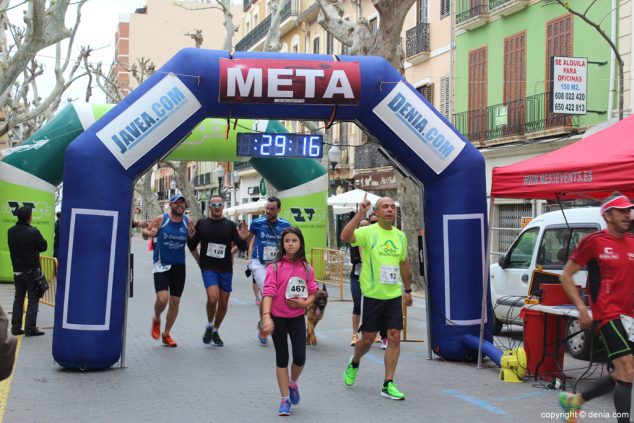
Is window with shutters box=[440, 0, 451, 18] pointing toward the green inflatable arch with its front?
yes

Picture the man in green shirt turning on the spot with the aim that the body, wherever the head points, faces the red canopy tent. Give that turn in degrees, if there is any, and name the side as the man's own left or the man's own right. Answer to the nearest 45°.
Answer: approximately 45° to the man's own left

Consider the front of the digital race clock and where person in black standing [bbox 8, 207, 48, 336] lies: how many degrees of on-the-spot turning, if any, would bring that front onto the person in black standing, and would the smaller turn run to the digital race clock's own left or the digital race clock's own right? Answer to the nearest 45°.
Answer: approximately 90° to the digital race clock's own right

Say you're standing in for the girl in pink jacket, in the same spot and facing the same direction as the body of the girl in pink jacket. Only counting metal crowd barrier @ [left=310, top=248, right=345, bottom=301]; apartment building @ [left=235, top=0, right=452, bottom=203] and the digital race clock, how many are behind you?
3

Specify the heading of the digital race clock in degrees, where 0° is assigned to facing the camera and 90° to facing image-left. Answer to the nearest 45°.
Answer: approximately 0°

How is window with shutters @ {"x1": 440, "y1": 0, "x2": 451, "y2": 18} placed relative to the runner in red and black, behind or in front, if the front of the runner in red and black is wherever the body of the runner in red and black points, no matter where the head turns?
behind

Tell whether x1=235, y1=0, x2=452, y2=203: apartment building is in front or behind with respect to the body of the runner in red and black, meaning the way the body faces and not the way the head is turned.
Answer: behind

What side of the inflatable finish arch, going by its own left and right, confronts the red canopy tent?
left

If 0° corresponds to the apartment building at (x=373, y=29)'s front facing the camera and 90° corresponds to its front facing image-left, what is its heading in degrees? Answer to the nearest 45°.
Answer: approximately 45°

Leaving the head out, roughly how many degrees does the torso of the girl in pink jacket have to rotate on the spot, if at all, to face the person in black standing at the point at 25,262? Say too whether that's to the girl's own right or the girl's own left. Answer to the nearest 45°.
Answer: approximately 135° to the girl's own right
